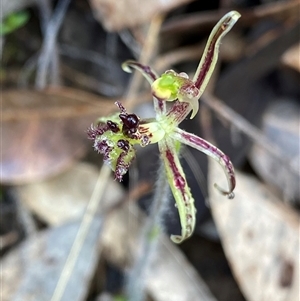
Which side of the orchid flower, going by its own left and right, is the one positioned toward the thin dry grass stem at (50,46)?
right

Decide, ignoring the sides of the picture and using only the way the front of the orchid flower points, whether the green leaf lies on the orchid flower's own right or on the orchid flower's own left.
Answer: on the orchid flower's own right

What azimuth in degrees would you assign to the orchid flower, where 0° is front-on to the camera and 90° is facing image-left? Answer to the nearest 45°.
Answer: approximately 45°

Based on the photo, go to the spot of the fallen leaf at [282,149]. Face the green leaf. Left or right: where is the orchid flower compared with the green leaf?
left

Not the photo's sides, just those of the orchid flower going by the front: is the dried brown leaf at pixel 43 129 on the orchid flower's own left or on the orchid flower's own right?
on the orchid flower's own right
